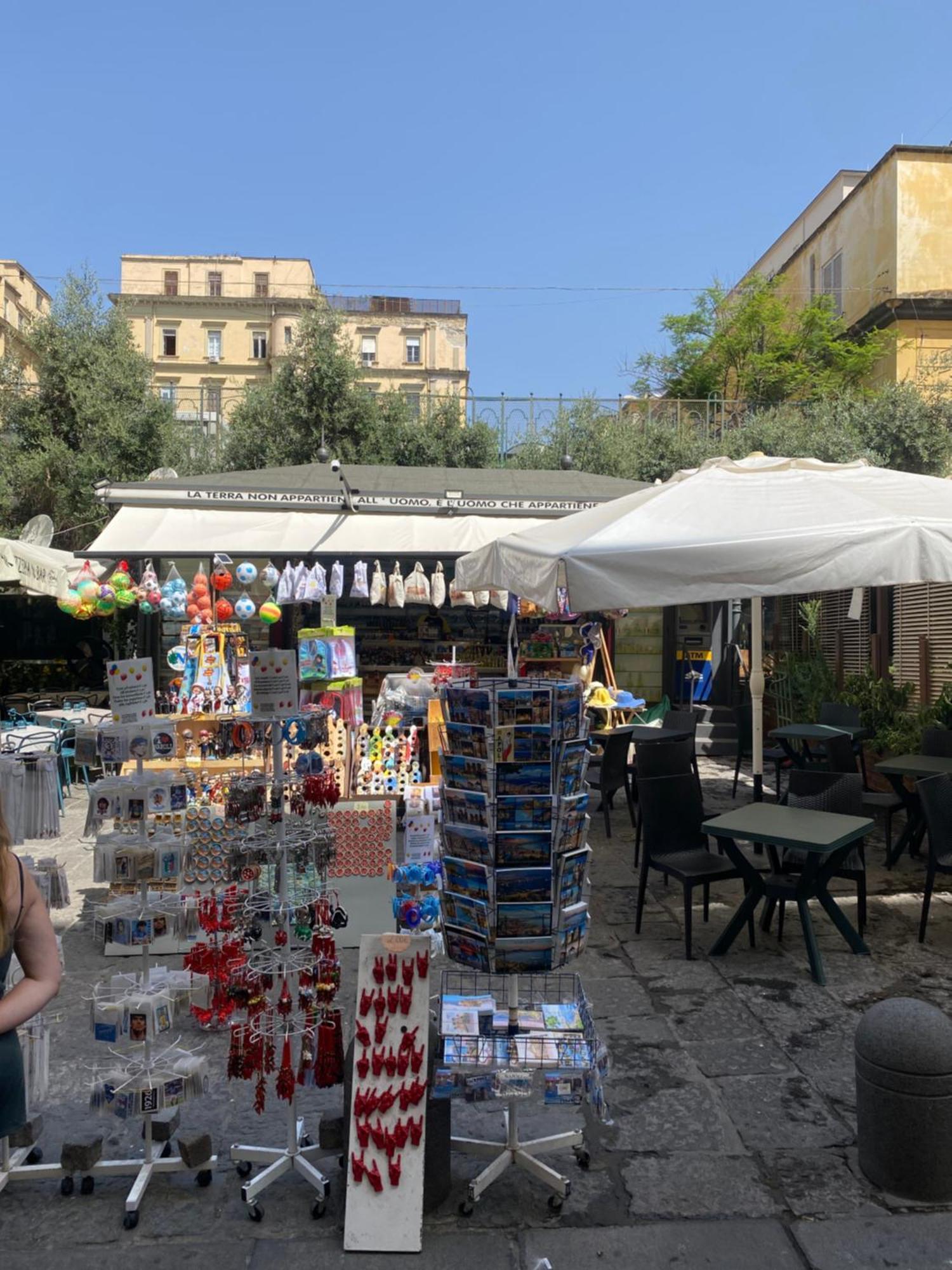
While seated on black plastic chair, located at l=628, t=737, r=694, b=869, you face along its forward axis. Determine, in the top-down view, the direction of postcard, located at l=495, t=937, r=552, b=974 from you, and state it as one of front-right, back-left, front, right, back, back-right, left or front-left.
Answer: back

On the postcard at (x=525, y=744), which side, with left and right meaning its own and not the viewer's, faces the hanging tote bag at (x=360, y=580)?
back

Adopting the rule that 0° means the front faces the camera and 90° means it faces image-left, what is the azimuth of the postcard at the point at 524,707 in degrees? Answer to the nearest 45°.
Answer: approximately 0°

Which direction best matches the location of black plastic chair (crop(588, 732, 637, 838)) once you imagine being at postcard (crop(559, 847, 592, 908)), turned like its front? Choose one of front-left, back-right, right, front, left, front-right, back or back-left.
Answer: back-left

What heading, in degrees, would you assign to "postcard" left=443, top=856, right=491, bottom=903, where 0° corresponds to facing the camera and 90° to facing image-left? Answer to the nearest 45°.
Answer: approximately 45°

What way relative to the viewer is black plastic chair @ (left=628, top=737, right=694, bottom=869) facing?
away from the camera

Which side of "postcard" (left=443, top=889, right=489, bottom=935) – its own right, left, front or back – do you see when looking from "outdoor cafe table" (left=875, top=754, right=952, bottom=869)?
back

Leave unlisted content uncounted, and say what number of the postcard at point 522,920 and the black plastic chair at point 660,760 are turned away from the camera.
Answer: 1

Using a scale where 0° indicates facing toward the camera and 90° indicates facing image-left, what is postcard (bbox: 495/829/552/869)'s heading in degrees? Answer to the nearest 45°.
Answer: approximately 0°

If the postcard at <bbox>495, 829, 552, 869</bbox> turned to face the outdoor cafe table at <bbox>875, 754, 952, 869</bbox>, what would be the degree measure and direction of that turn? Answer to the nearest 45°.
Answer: approximately 135° to its left
